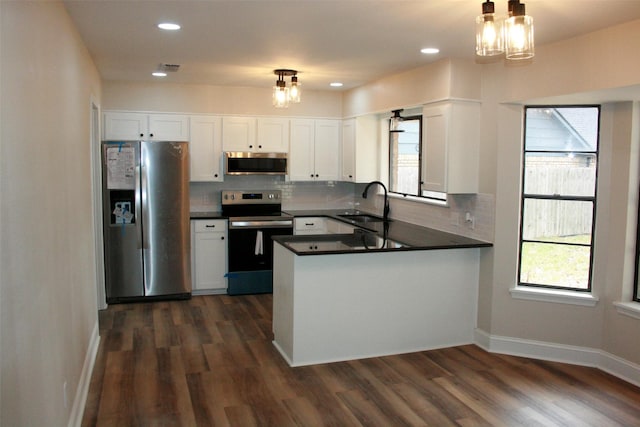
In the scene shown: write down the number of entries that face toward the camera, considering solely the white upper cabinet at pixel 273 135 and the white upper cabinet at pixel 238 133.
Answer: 2

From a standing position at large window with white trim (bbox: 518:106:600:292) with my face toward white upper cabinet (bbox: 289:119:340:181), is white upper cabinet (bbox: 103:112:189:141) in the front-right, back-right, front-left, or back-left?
front-left

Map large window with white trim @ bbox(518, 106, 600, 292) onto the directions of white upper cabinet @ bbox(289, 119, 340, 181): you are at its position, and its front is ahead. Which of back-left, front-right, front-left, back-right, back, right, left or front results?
front-left

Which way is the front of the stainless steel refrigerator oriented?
toward the camera

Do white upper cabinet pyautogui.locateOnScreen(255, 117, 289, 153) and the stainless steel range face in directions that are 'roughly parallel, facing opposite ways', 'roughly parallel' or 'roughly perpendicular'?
roughly parallel

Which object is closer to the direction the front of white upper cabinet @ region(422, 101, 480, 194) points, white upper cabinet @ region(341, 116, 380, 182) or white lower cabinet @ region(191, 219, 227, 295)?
the white lower cabinet

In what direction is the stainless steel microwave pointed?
toward the camera

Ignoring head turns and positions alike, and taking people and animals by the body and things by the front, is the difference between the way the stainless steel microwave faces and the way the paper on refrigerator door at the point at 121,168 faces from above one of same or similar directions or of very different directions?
same or similar directions

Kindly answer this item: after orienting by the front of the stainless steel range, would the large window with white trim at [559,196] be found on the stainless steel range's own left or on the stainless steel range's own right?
on the stainless steel range's own left

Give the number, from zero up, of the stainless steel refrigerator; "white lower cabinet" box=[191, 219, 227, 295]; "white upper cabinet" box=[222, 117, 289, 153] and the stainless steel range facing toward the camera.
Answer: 4

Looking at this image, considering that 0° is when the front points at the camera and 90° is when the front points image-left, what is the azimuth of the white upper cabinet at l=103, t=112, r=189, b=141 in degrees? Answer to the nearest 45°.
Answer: approximately 0°

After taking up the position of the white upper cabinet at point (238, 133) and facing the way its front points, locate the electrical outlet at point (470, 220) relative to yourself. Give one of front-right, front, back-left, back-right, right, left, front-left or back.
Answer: front-left

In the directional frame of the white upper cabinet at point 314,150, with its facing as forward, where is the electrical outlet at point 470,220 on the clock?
The electrical outlet is roughly at 11 o'clock from the white upper cabinet.

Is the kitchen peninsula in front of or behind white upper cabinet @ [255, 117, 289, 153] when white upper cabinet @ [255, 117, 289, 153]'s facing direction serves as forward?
in front

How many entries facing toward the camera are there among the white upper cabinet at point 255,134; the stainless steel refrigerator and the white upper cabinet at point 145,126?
3

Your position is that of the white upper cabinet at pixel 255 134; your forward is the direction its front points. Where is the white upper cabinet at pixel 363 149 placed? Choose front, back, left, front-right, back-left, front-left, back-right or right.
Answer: left

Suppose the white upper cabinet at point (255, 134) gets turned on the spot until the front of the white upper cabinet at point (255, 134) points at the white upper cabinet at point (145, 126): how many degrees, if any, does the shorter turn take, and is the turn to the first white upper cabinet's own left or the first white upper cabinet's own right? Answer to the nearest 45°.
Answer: approximately 90° to the first white upper cabinet's own right

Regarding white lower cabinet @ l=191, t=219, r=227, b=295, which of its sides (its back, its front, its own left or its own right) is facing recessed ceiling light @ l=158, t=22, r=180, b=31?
front
